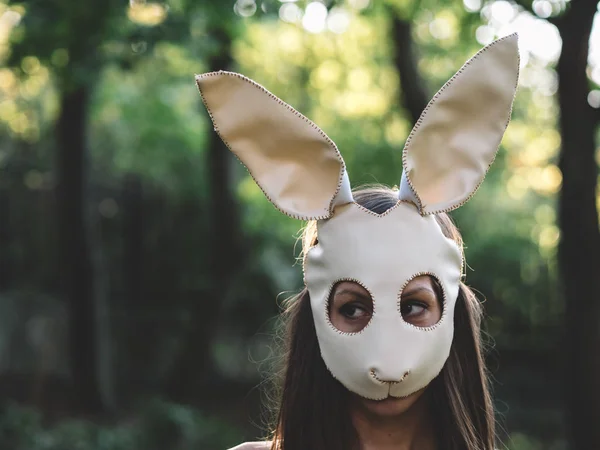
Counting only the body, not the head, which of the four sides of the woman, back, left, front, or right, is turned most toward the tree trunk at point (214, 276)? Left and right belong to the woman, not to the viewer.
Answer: back

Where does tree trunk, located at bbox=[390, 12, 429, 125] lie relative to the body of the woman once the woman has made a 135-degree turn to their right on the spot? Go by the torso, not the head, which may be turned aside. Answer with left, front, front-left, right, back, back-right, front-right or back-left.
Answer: front-right

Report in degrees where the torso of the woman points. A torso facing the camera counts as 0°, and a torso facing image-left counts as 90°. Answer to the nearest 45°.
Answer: approximately 0°

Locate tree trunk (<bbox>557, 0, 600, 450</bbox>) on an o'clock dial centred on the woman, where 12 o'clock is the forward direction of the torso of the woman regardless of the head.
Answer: The tree trunk is roughly at 7 o'clock from the woman.

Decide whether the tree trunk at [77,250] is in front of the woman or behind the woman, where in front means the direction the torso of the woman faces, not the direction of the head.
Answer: behind

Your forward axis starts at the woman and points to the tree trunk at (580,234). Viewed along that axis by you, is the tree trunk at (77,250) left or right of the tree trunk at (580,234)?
left
